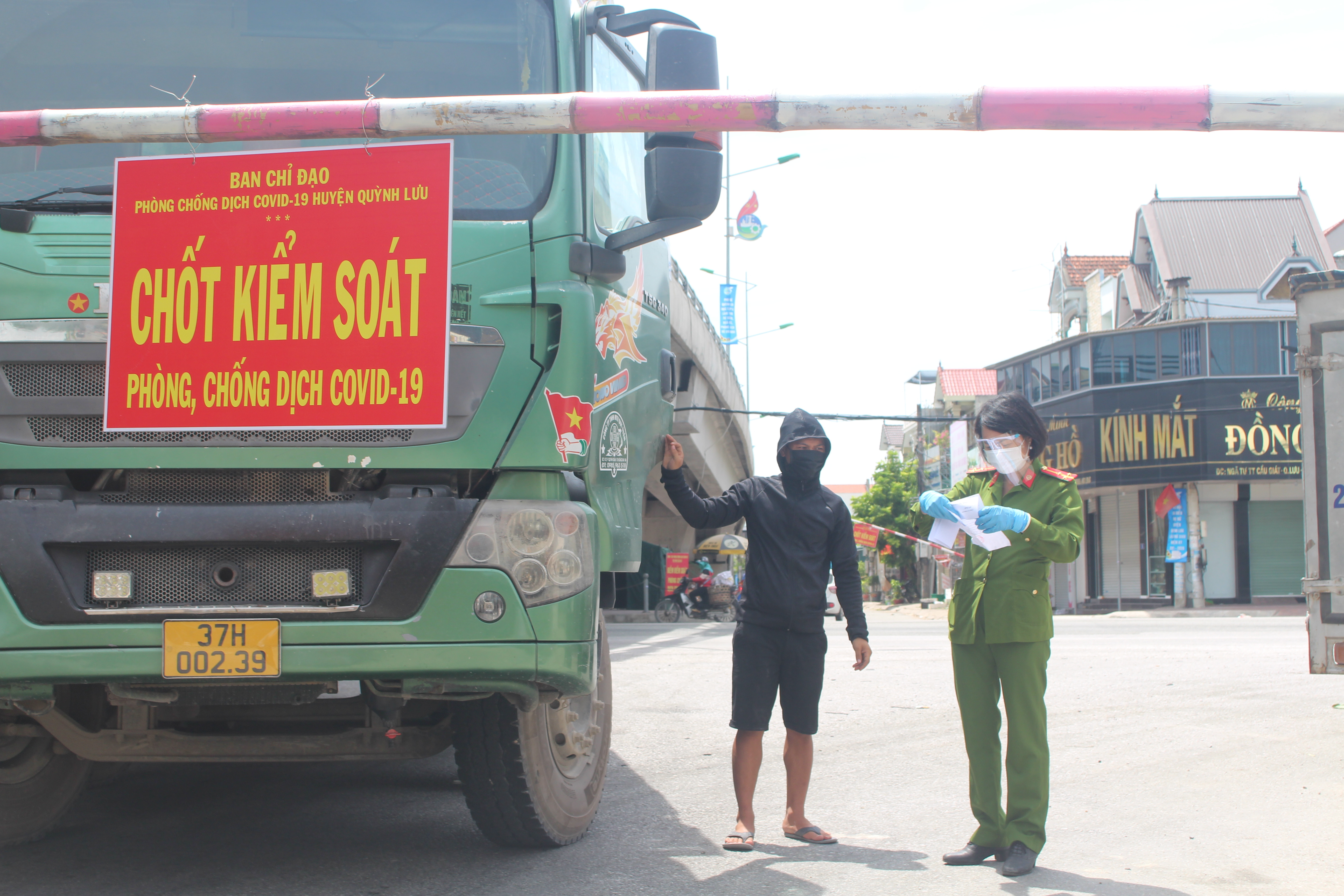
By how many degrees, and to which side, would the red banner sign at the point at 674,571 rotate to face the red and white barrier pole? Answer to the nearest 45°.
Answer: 0° — it already faces it

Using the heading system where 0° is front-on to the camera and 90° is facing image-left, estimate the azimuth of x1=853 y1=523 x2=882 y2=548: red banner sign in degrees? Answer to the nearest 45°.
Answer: approximately 0°

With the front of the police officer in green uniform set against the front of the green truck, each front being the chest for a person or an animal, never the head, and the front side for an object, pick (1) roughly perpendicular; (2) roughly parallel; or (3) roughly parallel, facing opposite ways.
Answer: roughly perpendicular

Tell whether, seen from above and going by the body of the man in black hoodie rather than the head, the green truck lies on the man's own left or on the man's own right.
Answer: on the man's own right

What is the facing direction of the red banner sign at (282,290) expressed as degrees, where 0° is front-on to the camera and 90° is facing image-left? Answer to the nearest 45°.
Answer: approximately 0°

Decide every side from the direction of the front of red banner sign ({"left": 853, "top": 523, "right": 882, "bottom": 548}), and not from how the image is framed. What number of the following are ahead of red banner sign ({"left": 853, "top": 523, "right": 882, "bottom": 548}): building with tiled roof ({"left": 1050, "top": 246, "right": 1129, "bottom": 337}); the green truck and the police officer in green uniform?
2
